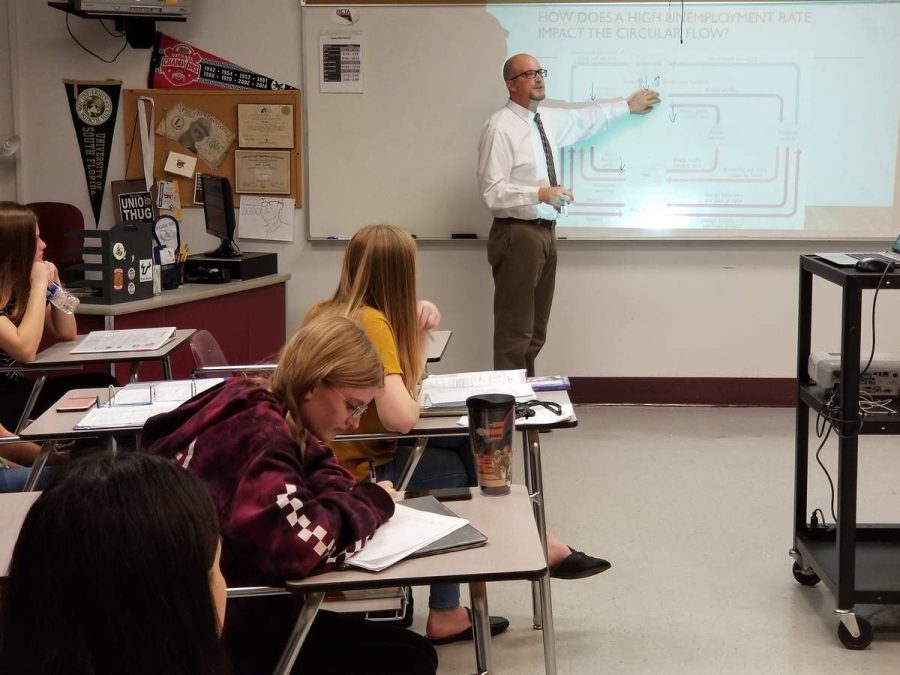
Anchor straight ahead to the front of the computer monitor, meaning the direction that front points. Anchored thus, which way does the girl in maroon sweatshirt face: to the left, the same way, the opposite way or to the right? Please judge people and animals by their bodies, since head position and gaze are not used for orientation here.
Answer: the opposite way

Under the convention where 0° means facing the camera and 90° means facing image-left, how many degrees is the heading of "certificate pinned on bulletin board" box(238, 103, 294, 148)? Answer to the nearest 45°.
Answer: approximately 0°

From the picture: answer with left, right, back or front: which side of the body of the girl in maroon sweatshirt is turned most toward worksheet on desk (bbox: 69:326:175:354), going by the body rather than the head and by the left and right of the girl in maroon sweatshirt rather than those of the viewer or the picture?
left

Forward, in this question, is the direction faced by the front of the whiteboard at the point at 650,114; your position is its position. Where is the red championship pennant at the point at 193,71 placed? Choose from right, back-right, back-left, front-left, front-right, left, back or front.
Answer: right

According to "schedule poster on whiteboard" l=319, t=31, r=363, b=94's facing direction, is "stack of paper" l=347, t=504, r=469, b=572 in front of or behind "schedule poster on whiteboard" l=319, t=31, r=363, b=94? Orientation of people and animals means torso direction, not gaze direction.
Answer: in front

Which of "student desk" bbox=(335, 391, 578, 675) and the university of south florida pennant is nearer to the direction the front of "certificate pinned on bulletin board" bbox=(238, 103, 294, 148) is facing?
the student desk
